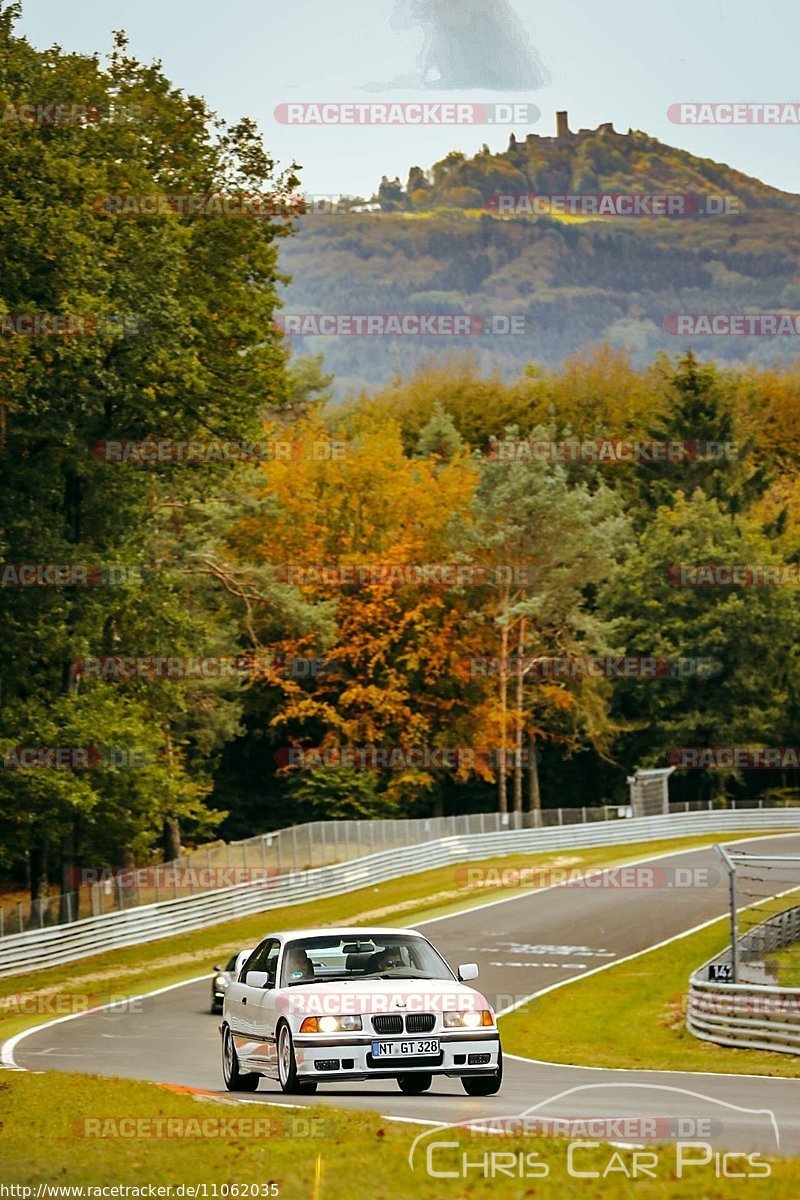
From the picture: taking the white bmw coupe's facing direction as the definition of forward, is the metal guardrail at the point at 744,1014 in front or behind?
behind

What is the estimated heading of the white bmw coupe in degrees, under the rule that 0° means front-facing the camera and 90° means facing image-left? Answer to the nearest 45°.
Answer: approximately 0°
